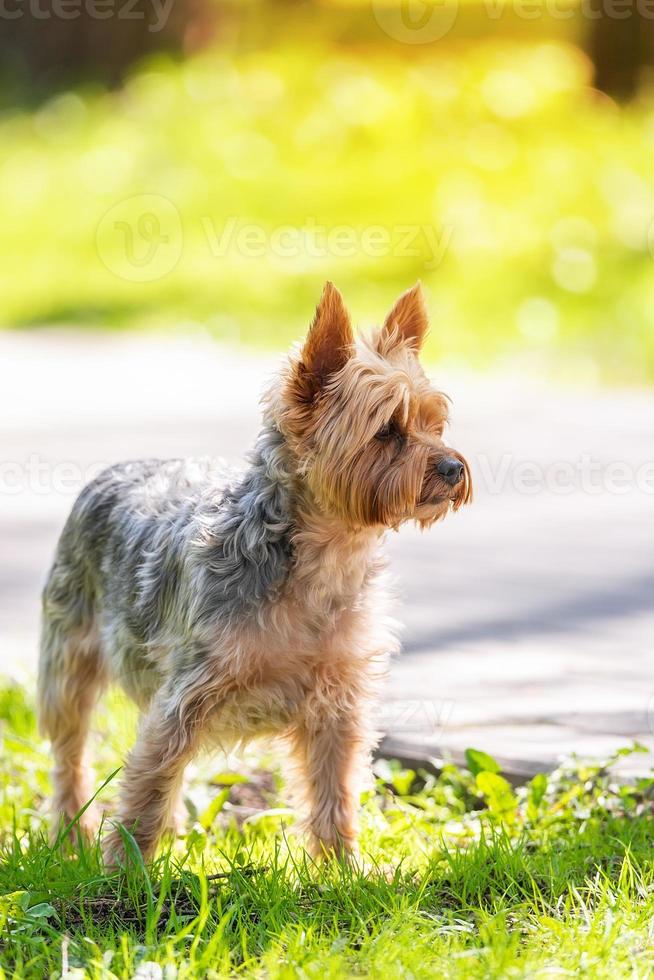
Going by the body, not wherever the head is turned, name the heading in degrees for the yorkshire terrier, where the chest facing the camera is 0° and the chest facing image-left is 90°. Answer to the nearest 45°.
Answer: approximately 315°
